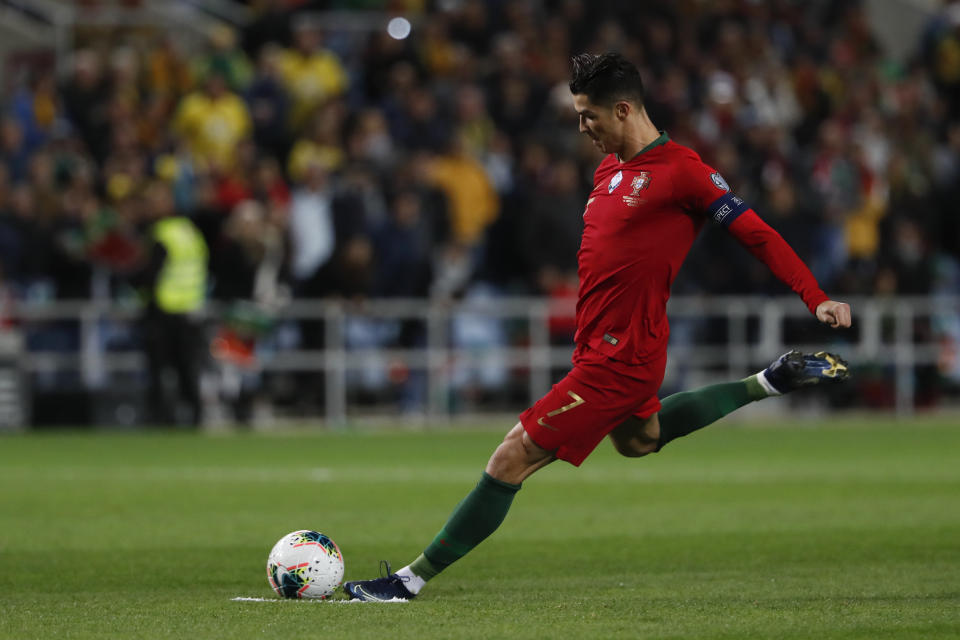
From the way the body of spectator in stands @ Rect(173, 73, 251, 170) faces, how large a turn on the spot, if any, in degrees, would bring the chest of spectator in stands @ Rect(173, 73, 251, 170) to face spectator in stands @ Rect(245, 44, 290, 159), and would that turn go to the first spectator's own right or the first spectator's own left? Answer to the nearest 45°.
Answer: approximately 135° to the first spectator's own left

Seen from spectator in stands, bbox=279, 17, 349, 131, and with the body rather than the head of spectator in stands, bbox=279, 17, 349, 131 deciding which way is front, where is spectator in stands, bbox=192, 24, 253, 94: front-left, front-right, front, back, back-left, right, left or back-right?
right

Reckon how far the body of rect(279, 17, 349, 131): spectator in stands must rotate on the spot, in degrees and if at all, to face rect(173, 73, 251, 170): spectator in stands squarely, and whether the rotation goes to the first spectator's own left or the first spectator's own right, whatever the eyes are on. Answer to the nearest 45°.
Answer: approximately 45° to the first spectator's own right

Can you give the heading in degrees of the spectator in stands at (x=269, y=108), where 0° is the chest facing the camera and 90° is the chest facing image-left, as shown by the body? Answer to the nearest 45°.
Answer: approximately 0°

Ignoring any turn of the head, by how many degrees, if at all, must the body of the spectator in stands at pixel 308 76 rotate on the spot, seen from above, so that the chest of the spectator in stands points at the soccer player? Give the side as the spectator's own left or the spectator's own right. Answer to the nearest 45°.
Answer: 0° — they already face them

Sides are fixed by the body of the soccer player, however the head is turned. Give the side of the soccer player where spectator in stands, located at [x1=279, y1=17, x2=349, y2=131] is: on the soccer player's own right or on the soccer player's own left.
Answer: on the soccer player's own right

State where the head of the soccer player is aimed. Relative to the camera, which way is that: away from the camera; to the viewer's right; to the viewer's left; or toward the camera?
to the viewer's left

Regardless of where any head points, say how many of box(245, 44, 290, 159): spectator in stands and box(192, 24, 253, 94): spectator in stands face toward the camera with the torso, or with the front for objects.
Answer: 2
